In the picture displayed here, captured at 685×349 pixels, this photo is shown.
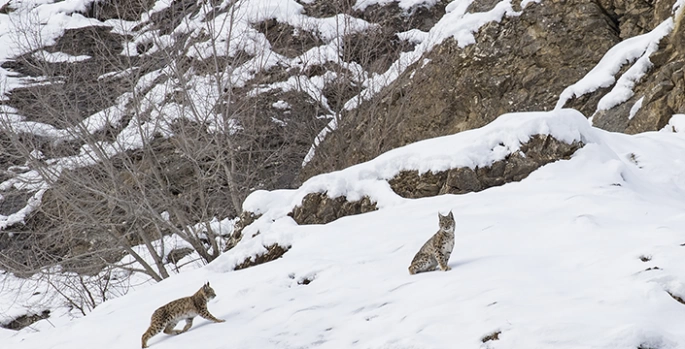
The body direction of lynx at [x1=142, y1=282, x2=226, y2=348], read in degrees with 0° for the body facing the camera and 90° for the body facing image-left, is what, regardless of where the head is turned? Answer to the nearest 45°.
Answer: approximately 270°

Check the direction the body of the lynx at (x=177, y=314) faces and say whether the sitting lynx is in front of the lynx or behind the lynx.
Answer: in front
